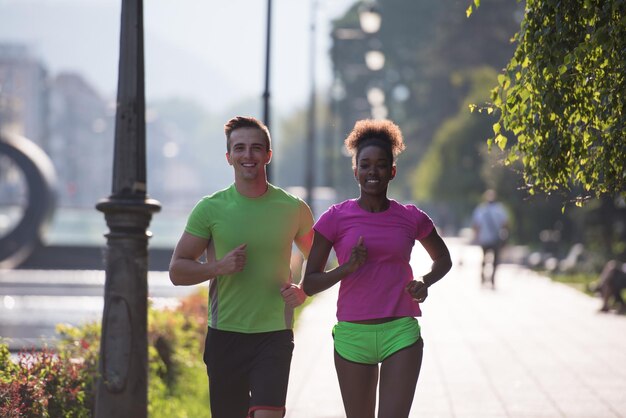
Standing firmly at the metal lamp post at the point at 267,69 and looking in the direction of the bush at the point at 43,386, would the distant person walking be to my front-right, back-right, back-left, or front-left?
back-left
